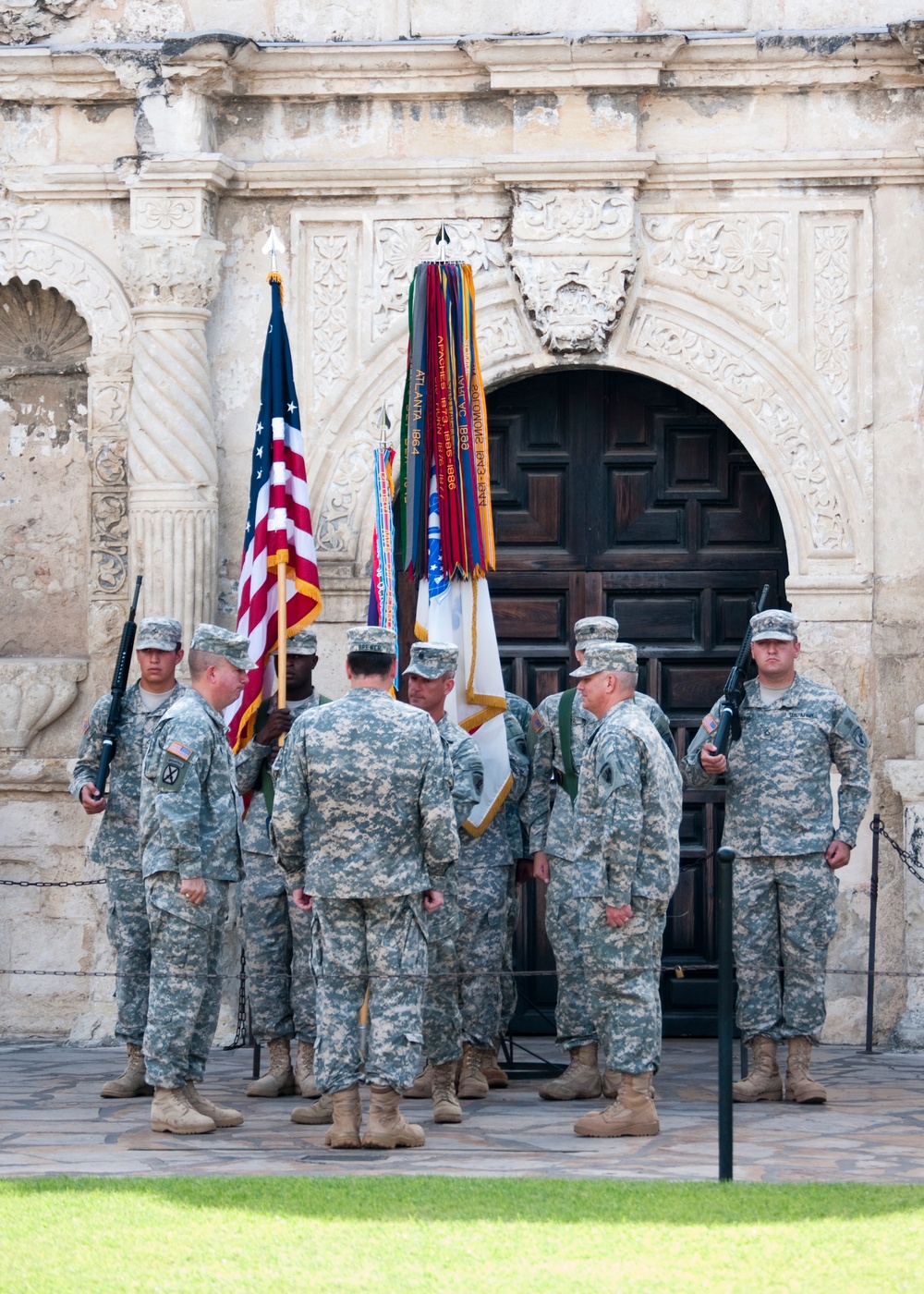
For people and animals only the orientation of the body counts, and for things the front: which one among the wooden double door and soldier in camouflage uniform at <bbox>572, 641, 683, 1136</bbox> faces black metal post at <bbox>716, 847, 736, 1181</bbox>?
the wooden double door

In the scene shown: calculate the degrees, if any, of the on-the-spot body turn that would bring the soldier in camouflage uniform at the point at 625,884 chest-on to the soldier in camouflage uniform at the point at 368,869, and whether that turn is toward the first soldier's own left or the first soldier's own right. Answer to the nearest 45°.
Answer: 0° — they already face them

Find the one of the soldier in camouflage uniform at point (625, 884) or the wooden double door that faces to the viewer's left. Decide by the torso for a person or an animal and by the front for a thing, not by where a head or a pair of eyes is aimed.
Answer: the soldier in camouflage uniform

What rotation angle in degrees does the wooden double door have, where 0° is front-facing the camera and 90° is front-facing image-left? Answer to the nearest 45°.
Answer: approximately 0°

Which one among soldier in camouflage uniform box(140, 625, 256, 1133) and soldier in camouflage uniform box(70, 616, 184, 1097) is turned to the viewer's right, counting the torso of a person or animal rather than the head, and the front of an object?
soldier in camouflage uniform box(140, 625, 256, 1133)

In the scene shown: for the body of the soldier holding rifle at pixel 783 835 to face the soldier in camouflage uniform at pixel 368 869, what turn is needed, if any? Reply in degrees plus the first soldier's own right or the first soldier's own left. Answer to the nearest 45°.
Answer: approximately 45° to the first soldier's own right

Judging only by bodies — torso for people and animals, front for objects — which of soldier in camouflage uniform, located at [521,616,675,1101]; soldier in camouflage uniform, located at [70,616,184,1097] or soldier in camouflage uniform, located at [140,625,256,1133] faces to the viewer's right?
soldier in camouflage uniform, located at [140,625,256,1133]

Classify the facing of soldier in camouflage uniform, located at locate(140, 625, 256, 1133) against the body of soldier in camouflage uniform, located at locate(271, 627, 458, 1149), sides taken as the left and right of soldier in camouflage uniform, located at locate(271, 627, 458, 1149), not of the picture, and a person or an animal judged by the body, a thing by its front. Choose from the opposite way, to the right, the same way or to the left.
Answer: to the right

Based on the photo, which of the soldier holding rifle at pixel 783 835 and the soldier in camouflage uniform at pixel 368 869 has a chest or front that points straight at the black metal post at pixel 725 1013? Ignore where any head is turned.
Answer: the soldier holding rifle

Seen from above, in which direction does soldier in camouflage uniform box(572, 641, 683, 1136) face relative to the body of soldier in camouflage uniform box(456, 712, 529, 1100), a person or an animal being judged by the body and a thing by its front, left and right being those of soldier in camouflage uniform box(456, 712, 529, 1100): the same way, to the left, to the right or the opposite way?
to the right

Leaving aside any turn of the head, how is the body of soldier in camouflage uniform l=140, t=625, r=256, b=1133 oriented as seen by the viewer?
to the viewer's right
